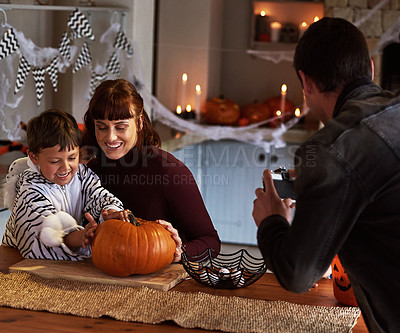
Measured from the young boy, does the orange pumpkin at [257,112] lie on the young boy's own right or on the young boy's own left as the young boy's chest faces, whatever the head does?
on the young boy's own left

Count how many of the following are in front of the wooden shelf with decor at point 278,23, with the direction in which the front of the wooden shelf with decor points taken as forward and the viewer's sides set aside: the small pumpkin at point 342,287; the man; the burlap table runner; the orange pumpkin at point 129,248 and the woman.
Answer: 5

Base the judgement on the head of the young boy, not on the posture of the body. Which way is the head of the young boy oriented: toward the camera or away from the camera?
toward the camera

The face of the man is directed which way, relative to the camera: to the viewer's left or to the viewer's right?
to the viewer's left

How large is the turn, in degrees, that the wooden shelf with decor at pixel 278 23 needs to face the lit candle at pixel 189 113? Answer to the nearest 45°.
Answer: approximately 45° to its right

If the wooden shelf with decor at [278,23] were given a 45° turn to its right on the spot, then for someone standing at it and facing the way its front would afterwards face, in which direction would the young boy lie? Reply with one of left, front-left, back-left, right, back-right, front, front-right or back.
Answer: front-left

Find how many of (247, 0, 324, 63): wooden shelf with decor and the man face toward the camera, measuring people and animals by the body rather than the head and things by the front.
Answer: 1

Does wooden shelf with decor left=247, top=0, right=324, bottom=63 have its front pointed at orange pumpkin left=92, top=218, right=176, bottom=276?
yes

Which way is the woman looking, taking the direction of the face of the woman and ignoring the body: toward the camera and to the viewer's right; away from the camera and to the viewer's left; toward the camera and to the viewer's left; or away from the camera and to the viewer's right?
toward the camera and to the viewer's left

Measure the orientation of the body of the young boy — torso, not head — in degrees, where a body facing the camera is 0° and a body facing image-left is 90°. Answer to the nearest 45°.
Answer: approximately 315°

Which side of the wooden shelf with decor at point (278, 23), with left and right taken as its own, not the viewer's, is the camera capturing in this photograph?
front

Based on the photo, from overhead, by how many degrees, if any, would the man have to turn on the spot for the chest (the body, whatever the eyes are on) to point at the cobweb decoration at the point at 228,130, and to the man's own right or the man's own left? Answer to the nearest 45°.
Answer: approximately 45° to the man's own right

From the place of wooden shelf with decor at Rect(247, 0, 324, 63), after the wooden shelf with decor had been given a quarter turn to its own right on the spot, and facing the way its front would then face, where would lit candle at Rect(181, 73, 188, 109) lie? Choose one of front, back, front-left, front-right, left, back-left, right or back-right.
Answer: front-left

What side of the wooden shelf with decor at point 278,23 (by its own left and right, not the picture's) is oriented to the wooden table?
front

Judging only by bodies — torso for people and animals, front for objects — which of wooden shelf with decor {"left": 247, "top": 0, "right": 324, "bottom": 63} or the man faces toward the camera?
the wooden shelf with decor

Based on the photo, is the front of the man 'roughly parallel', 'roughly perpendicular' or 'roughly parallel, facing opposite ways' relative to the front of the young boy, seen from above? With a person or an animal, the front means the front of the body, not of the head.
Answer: roughly parallel, facing opposite ways
